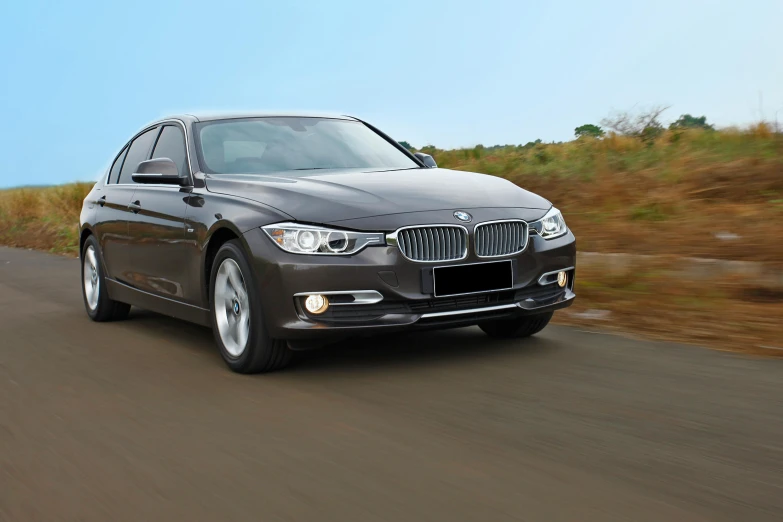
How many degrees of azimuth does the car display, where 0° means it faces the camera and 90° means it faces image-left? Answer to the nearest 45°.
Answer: approximately 315°

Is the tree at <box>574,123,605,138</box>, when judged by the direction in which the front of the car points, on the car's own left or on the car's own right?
on the car's own left

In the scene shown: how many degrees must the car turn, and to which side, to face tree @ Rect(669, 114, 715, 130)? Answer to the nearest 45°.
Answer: approximately 90° to its left
